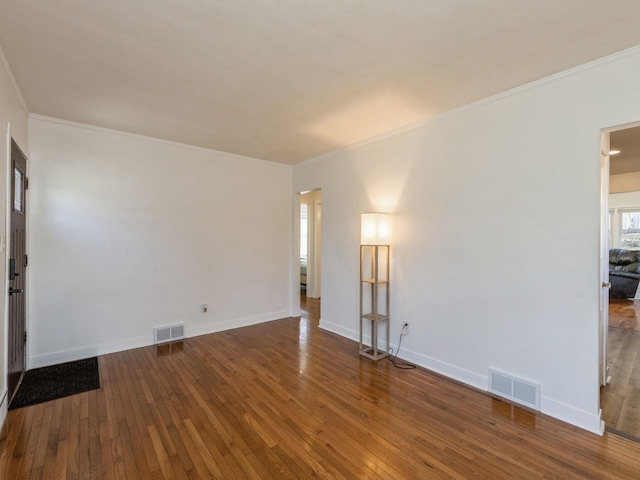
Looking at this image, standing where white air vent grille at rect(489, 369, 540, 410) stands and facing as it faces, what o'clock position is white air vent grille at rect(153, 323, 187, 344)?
white air vent grille at rect(153, 323, 187, 344) is roughly at 1 o'clock from white air vent grille at rect(489, 369, 540, 410).

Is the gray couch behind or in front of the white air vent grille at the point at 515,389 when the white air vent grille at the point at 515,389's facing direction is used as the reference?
behind

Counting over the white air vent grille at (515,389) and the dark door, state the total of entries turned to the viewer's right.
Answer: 1

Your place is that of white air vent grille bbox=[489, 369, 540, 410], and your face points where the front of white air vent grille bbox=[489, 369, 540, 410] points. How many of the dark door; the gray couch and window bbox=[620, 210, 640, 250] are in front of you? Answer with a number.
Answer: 1

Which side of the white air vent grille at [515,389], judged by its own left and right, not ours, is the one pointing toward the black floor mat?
front

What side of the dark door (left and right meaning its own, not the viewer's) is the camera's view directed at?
right

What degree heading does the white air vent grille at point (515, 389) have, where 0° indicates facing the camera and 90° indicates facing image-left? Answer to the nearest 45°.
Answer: approximately 45°

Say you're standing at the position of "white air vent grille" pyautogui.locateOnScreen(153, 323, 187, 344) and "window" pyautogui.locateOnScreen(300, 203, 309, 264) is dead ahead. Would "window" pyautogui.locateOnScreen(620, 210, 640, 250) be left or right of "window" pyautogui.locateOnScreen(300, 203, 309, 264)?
right

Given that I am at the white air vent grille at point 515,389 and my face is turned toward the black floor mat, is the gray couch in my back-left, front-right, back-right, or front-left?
back-right
